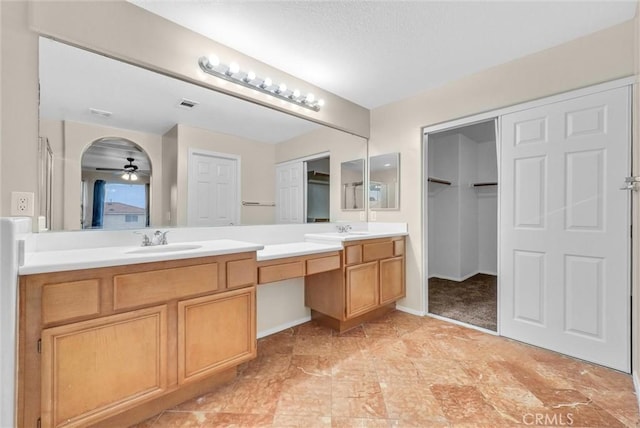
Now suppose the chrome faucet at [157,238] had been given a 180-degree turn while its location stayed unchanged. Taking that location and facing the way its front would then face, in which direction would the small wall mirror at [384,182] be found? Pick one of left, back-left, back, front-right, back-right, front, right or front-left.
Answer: right

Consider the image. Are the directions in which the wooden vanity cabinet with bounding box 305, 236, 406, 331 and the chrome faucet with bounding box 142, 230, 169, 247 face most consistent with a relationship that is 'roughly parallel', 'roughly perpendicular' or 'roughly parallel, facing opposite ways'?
roughly parallel

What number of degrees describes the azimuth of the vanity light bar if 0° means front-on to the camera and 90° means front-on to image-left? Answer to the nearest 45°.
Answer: approximately 315°

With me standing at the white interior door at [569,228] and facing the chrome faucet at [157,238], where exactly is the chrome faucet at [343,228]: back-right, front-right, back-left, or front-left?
front-right

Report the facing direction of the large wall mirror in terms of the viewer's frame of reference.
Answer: facing the viewer and to the right of the viewer

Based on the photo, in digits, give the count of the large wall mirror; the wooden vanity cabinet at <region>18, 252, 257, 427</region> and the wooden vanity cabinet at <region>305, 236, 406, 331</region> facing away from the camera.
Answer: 0

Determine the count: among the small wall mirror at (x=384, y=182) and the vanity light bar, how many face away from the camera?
0

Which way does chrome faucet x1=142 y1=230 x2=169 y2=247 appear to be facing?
toward the camera
